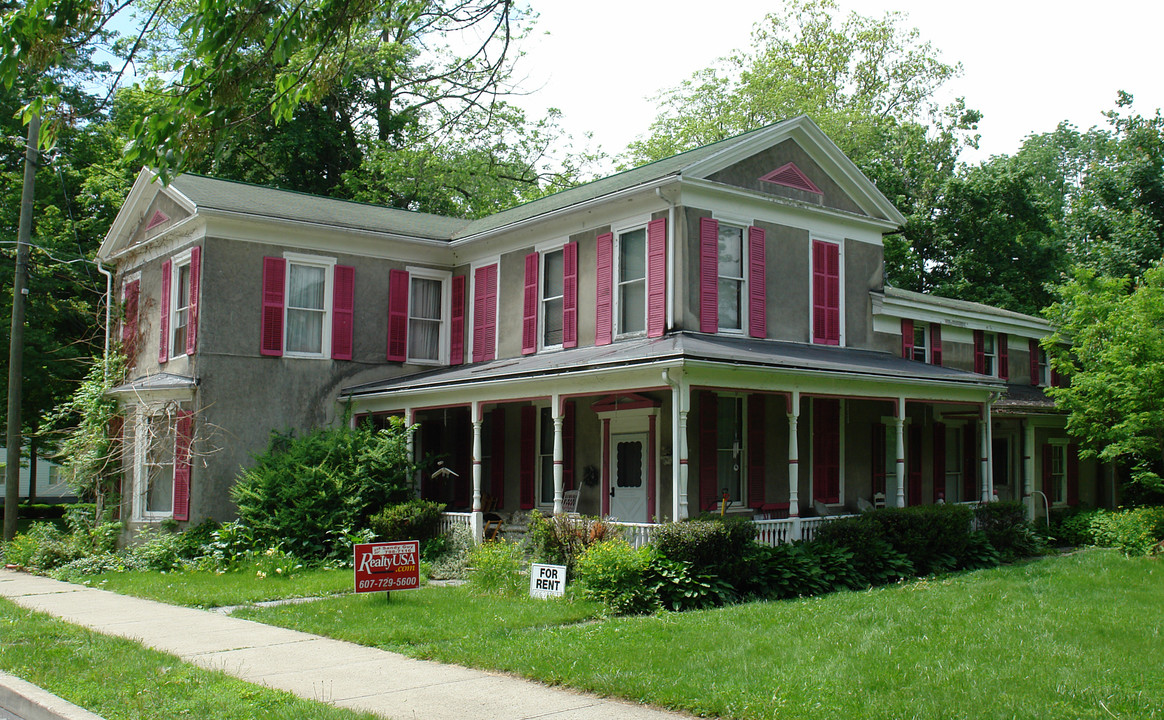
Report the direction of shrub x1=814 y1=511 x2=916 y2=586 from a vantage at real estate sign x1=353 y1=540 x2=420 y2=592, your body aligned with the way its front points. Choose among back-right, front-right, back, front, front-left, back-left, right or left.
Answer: left

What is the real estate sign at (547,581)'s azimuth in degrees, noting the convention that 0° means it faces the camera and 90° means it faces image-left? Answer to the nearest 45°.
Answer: approximately 0°

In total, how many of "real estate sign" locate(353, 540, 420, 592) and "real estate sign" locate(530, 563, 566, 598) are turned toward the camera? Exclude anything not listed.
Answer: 2

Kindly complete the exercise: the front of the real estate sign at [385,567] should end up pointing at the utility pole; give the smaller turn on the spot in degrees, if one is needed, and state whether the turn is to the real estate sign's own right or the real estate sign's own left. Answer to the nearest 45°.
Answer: approximately 135° to the real estate sign's own right

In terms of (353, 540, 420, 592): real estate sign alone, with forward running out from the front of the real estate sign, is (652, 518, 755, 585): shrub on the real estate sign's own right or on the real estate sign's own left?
on the real estate sign's own left

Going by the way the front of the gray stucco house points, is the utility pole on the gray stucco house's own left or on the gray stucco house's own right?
on the gray stucco house's own right

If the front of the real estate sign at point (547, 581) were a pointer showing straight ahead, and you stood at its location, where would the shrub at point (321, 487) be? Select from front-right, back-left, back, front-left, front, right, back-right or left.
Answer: back-right

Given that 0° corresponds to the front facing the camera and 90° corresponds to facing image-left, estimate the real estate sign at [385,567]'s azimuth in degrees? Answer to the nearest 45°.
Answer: approximately 0°

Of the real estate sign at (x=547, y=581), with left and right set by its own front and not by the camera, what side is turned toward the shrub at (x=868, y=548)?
left

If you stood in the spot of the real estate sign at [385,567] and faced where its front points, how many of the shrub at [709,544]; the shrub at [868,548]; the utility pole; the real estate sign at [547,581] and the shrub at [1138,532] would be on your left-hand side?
4

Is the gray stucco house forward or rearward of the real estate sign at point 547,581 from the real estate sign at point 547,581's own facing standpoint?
rearward

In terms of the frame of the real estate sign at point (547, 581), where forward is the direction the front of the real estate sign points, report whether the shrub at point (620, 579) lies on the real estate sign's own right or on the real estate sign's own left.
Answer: on the real estate sign's own left

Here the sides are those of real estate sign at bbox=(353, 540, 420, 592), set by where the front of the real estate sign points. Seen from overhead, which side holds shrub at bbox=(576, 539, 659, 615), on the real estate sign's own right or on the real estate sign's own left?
on the real estate sign's own left

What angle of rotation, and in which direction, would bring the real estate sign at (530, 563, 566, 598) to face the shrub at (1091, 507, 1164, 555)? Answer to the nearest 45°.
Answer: approximately 135° to its left

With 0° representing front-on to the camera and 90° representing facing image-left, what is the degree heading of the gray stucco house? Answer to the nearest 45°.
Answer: approximately 45°

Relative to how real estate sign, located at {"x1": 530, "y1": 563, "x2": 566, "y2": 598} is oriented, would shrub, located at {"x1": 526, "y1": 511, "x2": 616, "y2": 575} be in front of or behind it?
behind
